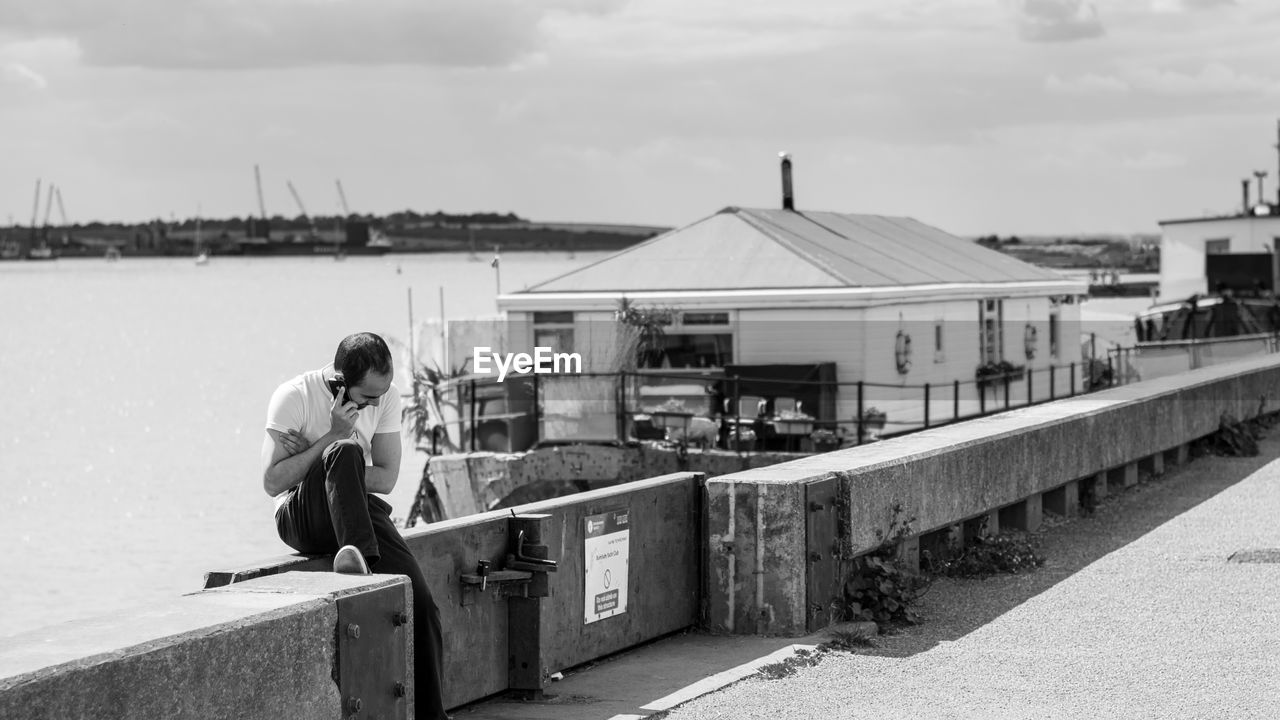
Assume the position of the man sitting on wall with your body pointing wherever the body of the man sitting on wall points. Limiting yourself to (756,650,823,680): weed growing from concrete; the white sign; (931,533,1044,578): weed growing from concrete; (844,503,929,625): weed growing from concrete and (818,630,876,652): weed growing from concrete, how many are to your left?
5

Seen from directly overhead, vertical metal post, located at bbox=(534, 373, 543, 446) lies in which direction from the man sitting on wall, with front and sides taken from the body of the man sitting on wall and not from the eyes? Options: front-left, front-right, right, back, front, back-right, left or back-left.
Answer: back-left

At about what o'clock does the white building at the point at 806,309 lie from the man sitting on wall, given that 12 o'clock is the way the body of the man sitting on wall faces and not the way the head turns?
The white building is roughly at 8 o'clock from the man sitting on wall.

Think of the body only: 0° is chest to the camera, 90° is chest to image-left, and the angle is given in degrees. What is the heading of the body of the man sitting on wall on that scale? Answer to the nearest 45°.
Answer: approximately 315°

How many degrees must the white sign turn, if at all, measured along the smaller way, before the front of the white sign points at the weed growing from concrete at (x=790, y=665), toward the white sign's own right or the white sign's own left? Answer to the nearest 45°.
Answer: approximately 45° to the white sign's own left

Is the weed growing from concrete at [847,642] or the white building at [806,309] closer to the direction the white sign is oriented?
the weed growing from concrete

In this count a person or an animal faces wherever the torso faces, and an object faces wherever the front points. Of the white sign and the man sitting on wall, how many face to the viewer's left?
0

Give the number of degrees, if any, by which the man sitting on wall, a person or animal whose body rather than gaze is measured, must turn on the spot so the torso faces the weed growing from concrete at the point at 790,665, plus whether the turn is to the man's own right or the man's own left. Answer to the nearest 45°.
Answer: approximately 90° to the man's own left

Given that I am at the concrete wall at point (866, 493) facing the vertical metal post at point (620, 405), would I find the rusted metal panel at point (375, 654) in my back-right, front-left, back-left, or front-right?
back-left

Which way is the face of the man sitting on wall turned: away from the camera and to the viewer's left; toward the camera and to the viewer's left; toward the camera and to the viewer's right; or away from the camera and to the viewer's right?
toward the camera and to the viewer's right

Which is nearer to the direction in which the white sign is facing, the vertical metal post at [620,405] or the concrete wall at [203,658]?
the concrete wall

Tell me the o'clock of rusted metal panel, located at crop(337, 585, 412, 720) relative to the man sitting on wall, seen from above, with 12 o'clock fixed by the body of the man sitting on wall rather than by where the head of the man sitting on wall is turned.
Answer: The rusted metal panel is roughly at 1 o'clock from the man sitting on wall.

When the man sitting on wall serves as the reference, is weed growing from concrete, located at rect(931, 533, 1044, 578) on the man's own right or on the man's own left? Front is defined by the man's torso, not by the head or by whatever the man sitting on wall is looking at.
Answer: on the man's own left

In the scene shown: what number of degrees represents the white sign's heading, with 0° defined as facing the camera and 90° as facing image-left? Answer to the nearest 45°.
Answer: approximately 315°
